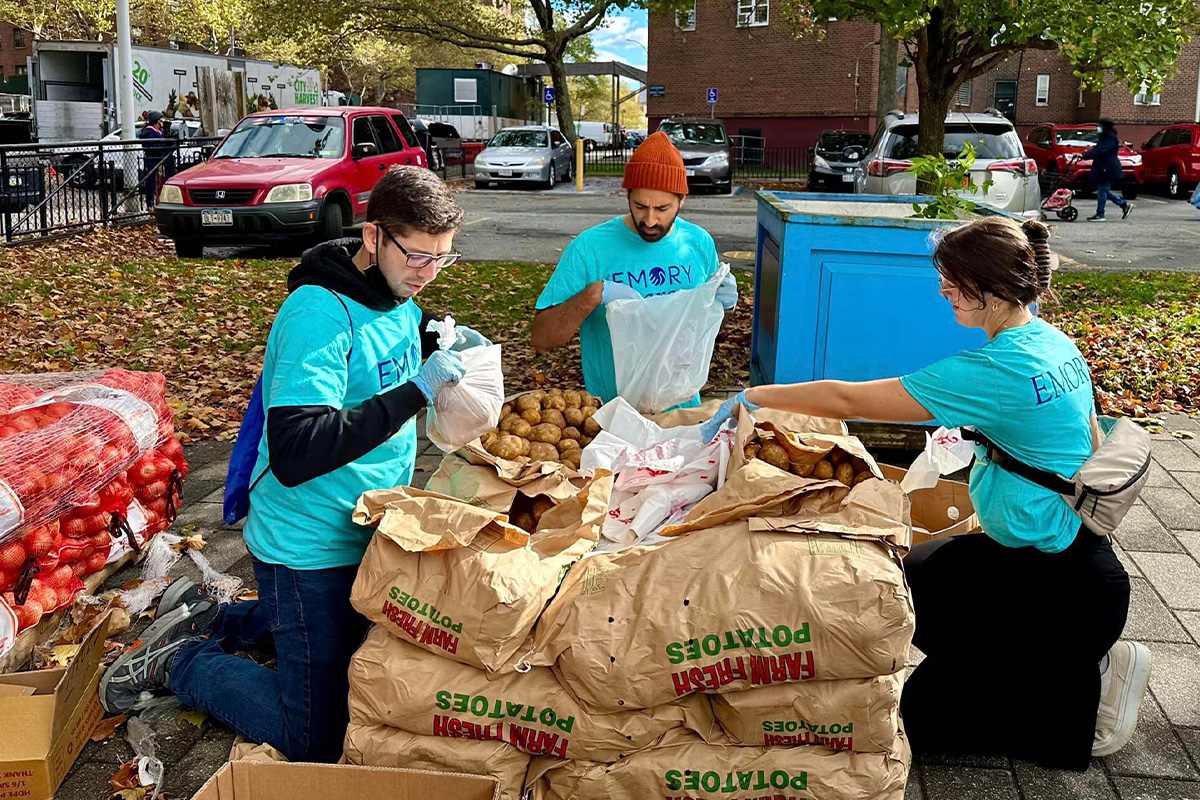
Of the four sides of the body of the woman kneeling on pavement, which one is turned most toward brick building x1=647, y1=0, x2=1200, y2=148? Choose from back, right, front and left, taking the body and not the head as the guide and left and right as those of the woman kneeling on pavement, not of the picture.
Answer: right

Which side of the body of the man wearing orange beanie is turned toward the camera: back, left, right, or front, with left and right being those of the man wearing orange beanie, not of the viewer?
front

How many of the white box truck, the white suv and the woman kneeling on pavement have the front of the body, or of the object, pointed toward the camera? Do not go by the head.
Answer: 0

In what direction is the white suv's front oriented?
away from the camera

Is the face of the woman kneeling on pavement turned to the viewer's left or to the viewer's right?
to the viewer's left

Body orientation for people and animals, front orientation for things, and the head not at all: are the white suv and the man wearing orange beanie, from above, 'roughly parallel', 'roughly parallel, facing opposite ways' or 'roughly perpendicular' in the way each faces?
roughly parallel, facing opposite ways

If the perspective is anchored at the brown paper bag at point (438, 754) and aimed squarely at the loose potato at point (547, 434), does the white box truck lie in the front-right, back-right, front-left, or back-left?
front-left

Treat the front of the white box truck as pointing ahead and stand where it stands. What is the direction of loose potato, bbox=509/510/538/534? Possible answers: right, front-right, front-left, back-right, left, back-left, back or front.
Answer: back-right

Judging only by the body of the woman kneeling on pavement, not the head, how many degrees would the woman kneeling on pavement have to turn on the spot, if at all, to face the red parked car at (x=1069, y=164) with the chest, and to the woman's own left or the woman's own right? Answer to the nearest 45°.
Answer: approximately 90° to the woman's own right

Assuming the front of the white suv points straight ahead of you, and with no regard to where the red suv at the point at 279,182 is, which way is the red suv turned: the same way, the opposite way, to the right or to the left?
the opposite way

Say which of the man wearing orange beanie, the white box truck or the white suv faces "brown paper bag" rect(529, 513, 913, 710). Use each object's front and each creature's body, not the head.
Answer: the man wearing orange beanie
